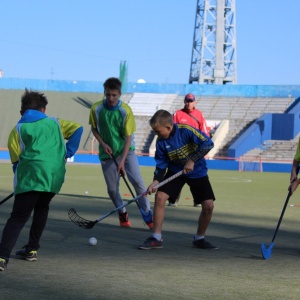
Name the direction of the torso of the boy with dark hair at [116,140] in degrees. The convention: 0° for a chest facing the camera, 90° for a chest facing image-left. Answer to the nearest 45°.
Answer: approximately 0°

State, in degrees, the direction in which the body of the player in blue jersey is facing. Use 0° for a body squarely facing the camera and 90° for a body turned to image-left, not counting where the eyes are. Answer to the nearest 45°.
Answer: approximately 45°

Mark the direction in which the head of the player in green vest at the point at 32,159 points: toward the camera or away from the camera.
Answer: away from the camera

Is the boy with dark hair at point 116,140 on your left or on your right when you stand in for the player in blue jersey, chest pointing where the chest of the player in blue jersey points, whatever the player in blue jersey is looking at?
on your right
